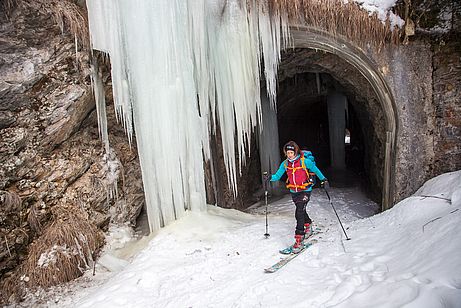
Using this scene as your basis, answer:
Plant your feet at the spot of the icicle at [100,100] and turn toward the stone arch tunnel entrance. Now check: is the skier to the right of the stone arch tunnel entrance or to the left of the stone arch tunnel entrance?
right

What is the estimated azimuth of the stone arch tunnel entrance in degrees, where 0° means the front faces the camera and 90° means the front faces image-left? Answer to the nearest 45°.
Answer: approximately 0°

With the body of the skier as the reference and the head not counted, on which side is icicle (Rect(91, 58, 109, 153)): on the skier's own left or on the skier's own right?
on the skier's own right

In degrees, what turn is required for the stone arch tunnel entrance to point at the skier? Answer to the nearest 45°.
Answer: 0° — it already faces them

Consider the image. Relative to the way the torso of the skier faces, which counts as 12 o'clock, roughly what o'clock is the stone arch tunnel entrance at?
The stone arch tunnel entrance is roughly at 5 o'clock from the skier.

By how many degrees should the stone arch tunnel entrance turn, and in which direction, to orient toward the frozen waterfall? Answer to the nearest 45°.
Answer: approximately 45° to its right

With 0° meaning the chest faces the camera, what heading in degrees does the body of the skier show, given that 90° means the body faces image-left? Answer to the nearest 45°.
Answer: approximately 45°

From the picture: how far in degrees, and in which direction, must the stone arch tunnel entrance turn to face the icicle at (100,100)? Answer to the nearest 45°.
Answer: approximately 45° to its right

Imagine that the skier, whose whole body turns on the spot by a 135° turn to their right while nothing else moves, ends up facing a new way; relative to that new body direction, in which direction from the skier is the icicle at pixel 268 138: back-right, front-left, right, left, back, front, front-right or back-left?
front
